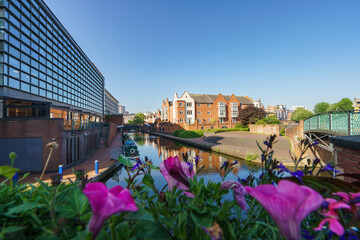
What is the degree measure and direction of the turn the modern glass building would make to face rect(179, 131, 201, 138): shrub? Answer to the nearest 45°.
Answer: approximately 45° to its left

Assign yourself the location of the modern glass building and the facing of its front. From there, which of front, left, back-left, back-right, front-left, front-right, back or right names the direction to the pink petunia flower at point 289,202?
front-right

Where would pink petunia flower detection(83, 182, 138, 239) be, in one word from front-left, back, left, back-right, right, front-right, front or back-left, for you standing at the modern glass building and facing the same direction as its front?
front-right

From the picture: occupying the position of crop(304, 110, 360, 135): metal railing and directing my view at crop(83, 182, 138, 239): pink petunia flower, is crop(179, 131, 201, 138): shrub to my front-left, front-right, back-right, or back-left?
back-right

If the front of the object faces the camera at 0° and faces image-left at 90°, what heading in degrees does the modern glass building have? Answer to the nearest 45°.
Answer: approximately 315°
